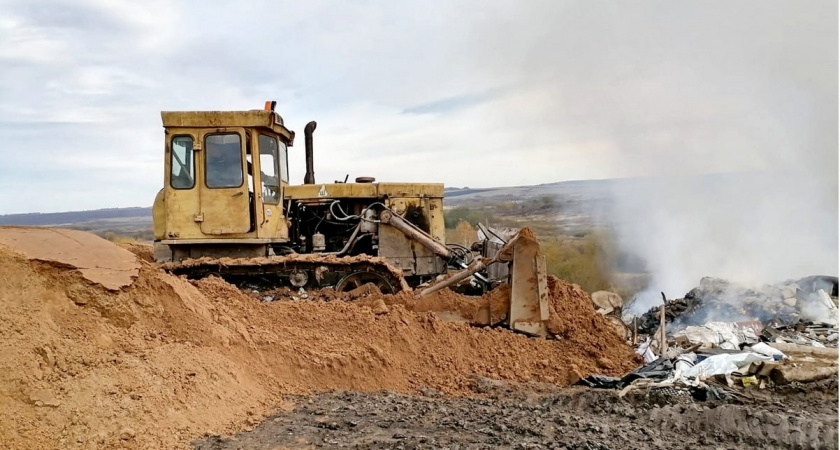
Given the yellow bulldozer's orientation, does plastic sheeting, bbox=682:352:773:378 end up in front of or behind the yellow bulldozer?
in front

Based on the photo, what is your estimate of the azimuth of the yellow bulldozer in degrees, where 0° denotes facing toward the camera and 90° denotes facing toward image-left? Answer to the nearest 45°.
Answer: approximately 270°

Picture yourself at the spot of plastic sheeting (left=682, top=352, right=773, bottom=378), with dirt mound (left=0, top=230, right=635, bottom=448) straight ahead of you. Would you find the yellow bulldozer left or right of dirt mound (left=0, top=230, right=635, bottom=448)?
right
